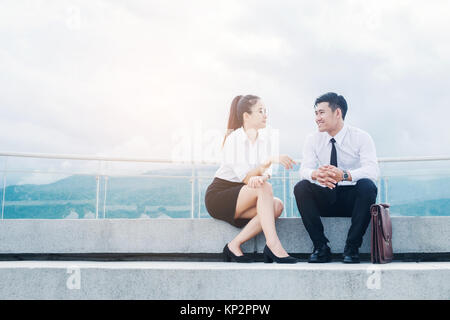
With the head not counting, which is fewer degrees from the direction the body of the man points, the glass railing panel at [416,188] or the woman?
the woman

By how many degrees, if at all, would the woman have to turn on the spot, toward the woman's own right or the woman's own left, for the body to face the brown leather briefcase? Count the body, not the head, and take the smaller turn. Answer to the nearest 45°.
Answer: approximately 45° to the woman's own left

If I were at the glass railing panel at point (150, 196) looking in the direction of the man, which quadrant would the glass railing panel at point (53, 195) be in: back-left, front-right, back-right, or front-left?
back-right

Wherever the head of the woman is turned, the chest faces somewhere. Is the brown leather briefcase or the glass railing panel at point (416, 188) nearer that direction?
the brown leather briefcase

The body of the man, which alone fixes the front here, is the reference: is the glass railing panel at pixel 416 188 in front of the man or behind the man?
behind

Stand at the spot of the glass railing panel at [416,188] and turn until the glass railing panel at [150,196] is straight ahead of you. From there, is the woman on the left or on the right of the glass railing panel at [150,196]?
left

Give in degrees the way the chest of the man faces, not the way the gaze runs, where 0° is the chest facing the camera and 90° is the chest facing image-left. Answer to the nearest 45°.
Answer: approximately 0°

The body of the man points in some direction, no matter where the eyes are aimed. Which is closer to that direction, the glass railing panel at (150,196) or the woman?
the woman

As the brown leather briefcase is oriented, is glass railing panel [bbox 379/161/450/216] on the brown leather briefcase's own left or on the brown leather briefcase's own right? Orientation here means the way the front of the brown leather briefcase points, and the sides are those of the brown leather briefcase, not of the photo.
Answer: on the brown leather briefcase's own left

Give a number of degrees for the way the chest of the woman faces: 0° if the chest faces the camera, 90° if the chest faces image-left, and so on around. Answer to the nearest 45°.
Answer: approximately 315°

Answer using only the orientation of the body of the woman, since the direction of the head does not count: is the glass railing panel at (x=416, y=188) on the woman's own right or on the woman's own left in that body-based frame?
on the woman's own left

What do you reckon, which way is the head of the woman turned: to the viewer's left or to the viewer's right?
to the viewer's right
